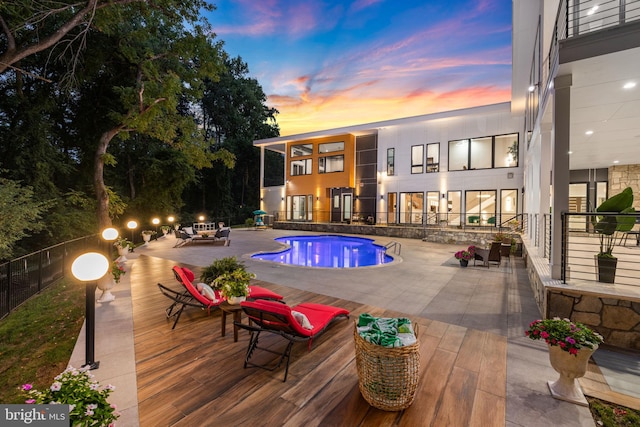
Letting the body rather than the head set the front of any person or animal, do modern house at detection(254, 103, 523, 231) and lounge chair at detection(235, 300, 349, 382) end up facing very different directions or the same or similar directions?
very different directions

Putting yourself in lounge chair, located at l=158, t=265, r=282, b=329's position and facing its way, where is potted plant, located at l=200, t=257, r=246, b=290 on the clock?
The potted plant is roughly at 10 o'clock from the lounge chair.

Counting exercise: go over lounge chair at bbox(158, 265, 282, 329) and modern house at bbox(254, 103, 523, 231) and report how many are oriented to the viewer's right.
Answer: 1

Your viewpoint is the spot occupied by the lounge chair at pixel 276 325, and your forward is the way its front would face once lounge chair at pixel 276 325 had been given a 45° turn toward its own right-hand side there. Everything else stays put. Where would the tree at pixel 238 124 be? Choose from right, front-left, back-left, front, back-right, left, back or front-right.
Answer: left

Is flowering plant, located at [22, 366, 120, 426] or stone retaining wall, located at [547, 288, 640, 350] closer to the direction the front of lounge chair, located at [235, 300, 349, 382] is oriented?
the stone retaining wall

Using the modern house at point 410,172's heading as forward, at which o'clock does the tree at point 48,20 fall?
The tree is roughly at 12 o'clock from the modern house.

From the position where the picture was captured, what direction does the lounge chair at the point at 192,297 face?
facing to the right of the viewer

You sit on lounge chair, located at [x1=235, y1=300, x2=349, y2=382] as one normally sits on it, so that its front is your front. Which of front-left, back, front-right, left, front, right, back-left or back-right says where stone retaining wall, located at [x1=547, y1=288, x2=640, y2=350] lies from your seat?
front-right

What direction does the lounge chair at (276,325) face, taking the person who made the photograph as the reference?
facing away from the viewer and to the right of the viewer

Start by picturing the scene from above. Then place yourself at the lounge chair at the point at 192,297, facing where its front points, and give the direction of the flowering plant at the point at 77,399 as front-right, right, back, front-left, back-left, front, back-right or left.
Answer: right

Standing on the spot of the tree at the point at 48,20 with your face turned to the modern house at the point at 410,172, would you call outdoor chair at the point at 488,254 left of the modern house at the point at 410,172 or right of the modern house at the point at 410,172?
right

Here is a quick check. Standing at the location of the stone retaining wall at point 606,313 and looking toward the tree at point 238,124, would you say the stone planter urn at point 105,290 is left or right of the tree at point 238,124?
left
